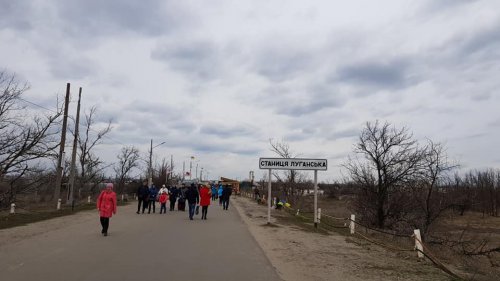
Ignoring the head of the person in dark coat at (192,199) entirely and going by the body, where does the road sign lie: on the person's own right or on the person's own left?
on the person's own right

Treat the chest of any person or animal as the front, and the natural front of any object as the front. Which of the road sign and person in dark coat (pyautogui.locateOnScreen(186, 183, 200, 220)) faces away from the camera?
the person in dark coat

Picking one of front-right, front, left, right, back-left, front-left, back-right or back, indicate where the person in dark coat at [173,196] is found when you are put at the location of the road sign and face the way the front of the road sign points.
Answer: back-right

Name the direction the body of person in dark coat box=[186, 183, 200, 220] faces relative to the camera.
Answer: away from the camera

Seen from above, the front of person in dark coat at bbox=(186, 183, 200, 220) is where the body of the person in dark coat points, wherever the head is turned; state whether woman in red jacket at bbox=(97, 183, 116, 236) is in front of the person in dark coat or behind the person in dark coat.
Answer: behind

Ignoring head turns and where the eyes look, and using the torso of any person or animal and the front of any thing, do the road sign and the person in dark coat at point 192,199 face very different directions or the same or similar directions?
very different directions

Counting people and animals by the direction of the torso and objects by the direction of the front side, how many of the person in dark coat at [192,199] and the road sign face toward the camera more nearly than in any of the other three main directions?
1

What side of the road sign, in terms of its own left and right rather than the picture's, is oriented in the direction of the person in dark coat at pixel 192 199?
right

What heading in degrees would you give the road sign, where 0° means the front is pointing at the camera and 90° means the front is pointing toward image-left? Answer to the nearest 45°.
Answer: approximately 0°
